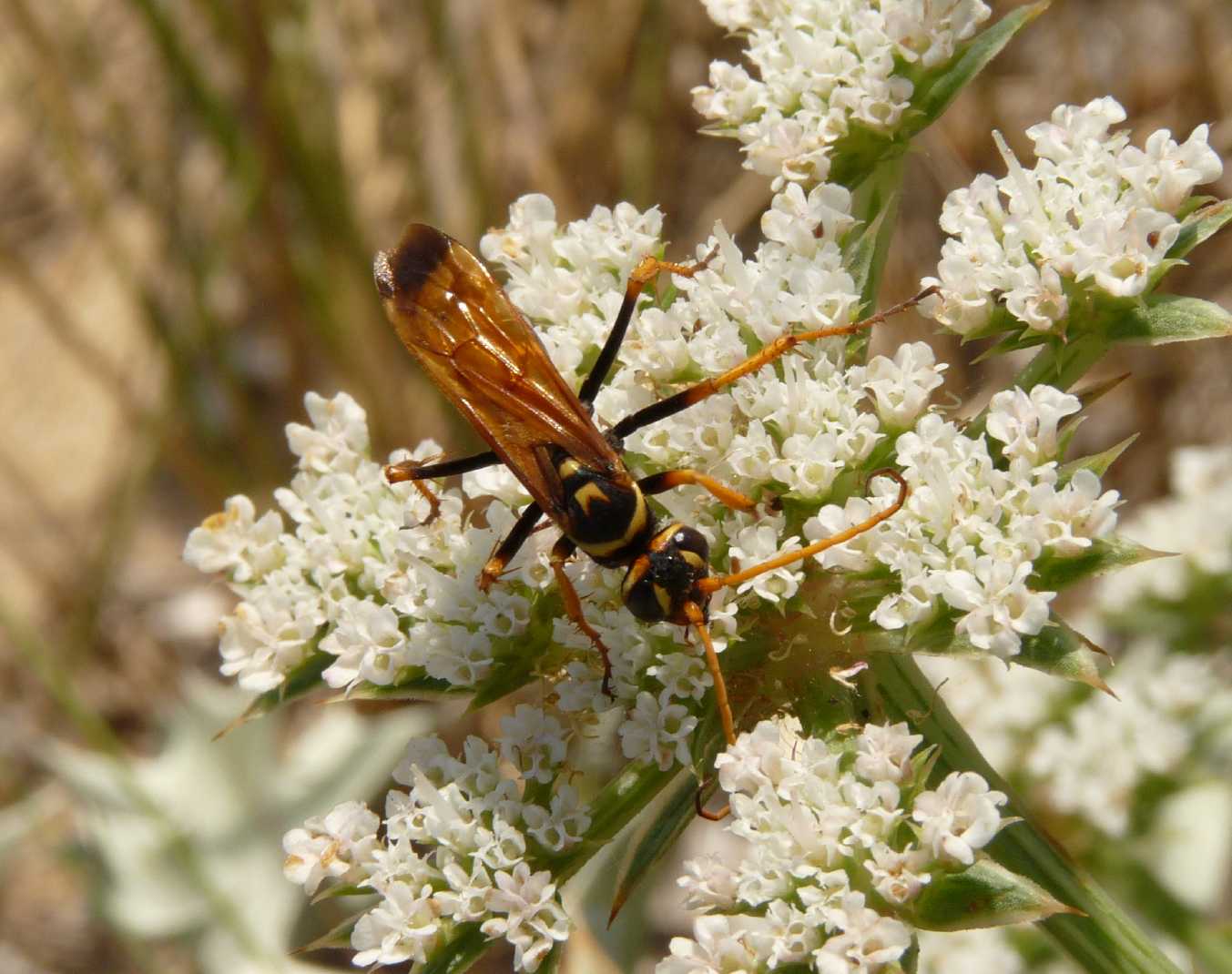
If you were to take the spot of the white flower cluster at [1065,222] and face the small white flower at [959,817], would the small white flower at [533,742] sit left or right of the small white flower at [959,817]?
right

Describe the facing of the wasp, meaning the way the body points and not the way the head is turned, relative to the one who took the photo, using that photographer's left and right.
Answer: facing the viewer and to the right of the viewer

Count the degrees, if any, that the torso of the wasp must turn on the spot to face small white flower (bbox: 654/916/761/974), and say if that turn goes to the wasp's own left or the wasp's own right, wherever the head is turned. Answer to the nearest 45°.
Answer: approximately 45° to the wasp's own right

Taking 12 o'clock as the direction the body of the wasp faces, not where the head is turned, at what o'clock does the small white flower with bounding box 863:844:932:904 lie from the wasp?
The small white flower is roughly at 1 o'clock from the wasp.

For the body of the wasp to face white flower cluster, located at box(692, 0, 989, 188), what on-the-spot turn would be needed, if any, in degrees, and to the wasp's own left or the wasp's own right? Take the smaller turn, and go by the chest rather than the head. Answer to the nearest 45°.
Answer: approximately 90° to the wasp's own left

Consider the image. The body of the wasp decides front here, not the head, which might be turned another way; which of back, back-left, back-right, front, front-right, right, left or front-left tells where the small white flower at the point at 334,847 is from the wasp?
right

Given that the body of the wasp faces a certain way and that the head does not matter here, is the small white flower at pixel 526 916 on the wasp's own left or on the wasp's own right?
on the wasp's own right

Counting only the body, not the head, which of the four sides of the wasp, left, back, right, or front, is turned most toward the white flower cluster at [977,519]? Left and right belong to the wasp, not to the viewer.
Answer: front

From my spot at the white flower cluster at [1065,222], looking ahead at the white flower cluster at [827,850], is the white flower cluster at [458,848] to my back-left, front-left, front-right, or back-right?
front-right
